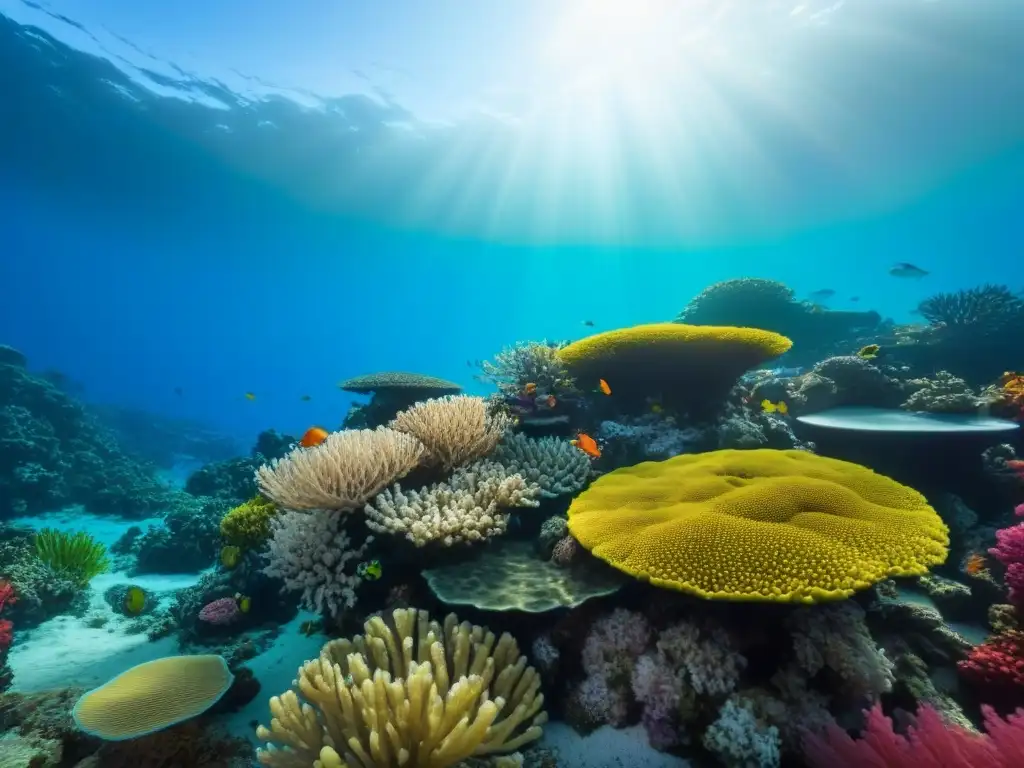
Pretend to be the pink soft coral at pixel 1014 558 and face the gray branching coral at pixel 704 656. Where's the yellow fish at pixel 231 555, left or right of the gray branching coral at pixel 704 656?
right
